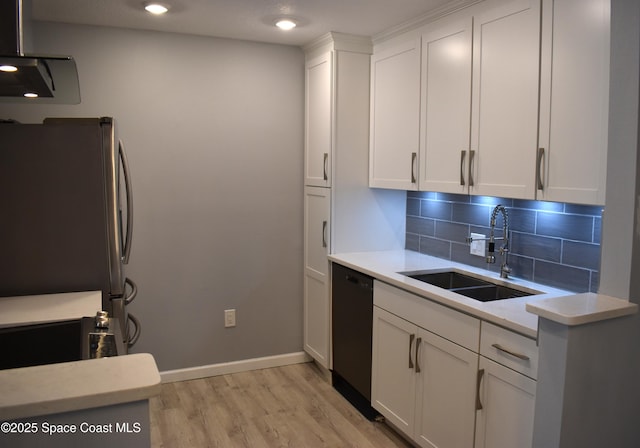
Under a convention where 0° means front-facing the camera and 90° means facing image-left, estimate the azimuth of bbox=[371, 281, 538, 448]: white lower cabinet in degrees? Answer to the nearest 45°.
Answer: approximately 45°

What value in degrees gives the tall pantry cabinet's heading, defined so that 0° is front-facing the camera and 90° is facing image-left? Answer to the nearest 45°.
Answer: approximately 45°

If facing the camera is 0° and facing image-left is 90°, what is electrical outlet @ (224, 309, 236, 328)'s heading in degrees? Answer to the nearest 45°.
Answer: approximately 0°

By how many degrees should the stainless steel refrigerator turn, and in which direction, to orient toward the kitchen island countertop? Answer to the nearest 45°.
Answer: approximately 90° to its right

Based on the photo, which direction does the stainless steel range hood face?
to the viewer's right

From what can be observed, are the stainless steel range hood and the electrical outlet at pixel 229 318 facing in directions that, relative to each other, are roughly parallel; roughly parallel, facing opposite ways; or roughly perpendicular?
roughly perpendicular
